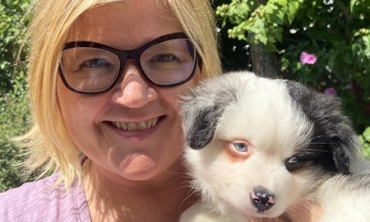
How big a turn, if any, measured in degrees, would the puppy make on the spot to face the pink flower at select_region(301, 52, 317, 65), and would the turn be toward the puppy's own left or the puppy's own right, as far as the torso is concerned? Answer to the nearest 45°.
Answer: approximately 180°

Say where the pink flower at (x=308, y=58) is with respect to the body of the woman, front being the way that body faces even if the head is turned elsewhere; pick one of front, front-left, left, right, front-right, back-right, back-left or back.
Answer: back-left

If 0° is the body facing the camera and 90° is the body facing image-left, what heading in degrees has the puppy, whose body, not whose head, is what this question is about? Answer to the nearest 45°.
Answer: approximately 0°

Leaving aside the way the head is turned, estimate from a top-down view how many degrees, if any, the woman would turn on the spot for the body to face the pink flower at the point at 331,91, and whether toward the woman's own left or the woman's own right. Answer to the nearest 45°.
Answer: approximately 135° to the woman's own left
